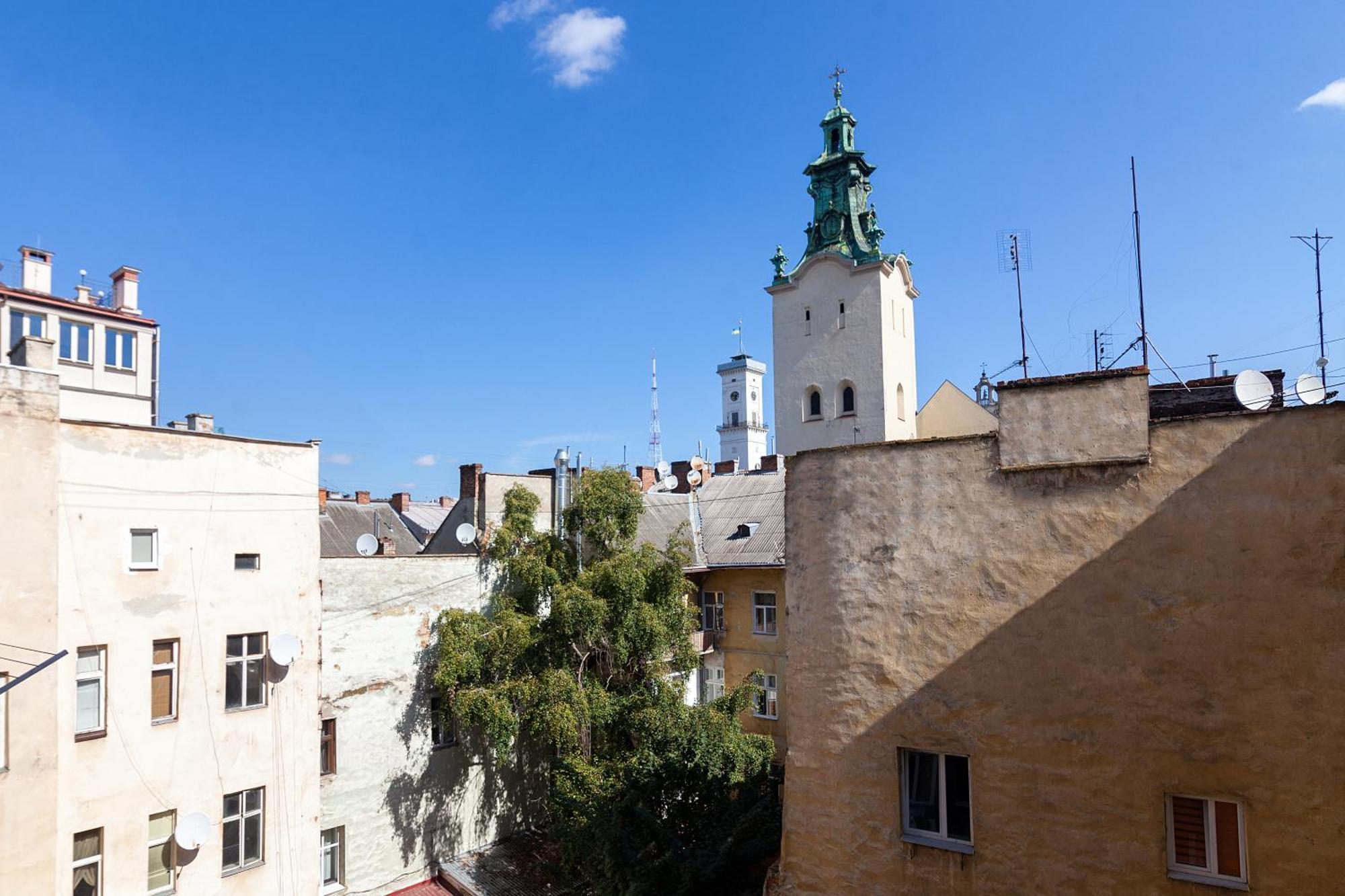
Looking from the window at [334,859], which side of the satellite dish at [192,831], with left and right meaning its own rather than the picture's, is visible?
left

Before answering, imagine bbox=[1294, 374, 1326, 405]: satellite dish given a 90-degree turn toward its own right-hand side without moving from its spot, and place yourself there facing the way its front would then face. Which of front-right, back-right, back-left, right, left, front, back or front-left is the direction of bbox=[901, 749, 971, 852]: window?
front-left

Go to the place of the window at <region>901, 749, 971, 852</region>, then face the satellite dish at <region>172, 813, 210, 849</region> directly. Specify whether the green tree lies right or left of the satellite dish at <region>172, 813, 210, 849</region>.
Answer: right

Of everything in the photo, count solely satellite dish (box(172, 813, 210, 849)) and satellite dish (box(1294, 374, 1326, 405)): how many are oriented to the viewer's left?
0

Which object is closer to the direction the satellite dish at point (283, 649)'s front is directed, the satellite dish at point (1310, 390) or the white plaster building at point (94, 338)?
the satellite dish
